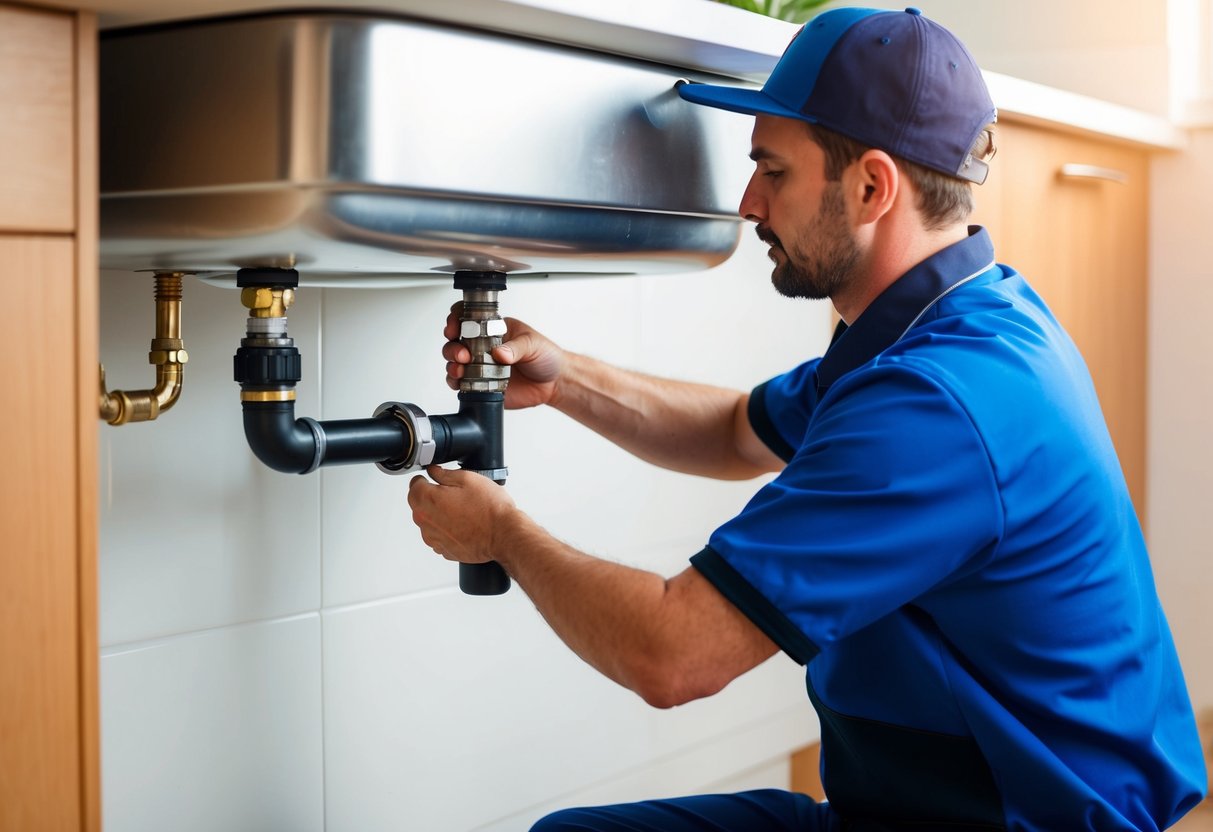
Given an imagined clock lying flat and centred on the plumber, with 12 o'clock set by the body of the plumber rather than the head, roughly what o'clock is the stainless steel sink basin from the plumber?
The stainless steel sink basin is roughly at 11 o'clock from the plumber.

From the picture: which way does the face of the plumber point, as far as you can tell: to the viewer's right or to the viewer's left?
to the viewer's left

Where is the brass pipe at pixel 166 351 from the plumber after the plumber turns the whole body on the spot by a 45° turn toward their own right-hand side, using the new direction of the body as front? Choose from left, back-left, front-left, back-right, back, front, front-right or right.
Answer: front-left

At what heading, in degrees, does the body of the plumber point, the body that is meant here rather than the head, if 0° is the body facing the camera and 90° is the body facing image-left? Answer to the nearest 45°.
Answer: approximately 90°
